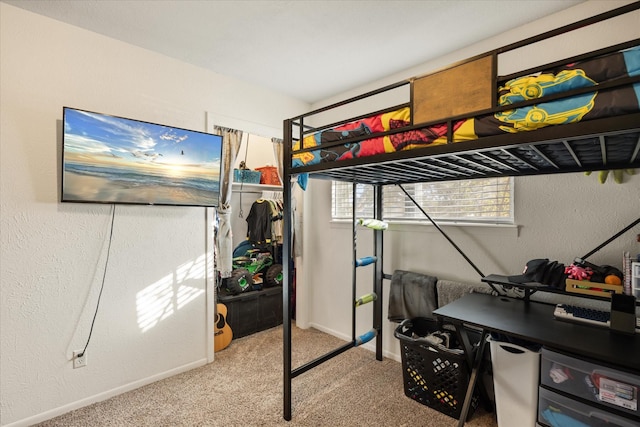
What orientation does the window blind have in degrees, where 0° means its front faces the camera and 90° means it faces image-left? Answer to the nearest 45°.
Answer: approximately 45°

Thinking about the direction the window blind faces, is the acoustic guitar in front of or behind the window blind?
in front

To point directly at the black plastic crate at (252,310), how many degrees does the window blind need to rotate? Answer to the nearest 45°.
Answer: approximately 45° to its right

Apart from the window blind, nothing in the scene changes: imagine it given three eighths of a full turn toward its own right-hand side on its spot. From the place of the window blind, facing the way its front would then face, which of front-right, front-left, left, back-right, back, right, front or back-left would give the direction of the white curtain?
left

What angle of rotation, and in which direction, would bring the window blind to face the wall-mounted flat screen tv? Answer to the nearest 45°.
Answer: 0° — it already faces it

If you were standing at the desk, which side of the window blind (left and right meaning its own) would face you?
left
